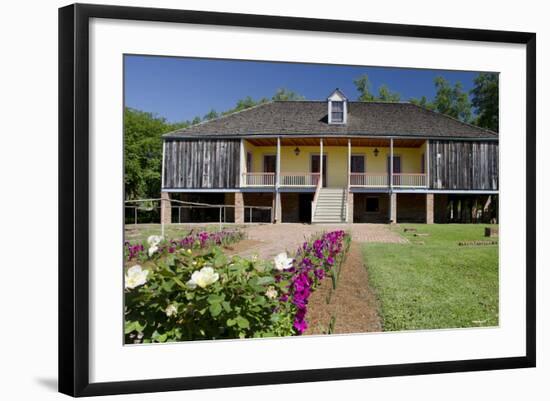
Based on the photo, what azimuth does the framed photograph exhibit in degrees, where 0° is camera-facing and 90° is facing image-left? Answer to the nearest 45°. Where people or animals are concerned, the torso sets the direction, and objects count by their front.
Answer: approximately 315°
